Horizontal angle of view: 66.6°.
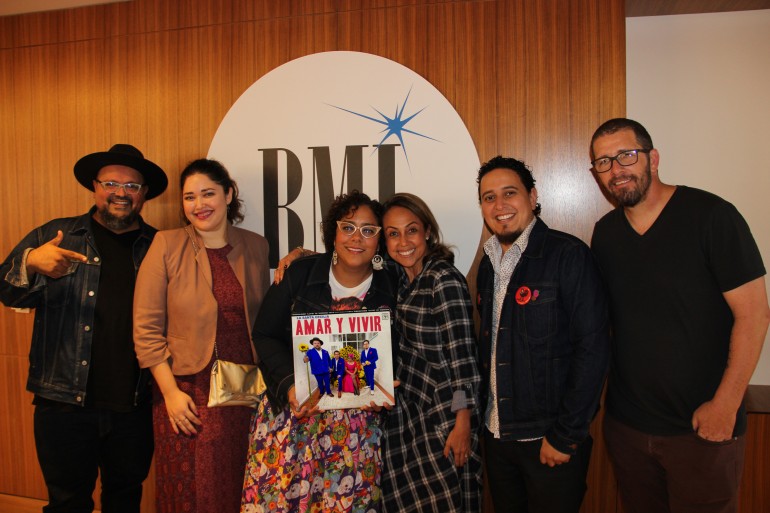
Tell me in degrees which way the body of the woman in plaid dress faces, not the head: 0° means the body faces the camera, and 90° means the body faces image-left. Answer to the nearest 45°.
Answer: approximately 45°

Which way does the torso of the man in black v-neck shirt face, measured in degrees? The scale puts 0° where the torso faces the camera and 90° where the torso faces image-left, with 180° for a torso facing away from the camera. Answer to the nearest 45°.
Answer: approximately 45°

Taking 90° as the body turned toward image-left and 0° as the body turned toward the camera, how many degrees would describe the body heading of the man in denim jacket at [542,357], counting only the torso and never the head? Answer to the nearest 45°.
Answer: approximately 45°

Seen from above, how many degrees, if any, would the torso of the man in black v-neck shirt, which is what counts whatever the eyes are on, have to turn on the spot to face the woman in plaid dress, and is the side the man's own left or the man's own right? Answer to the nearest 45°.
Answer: approximately 45° to the man's own right
